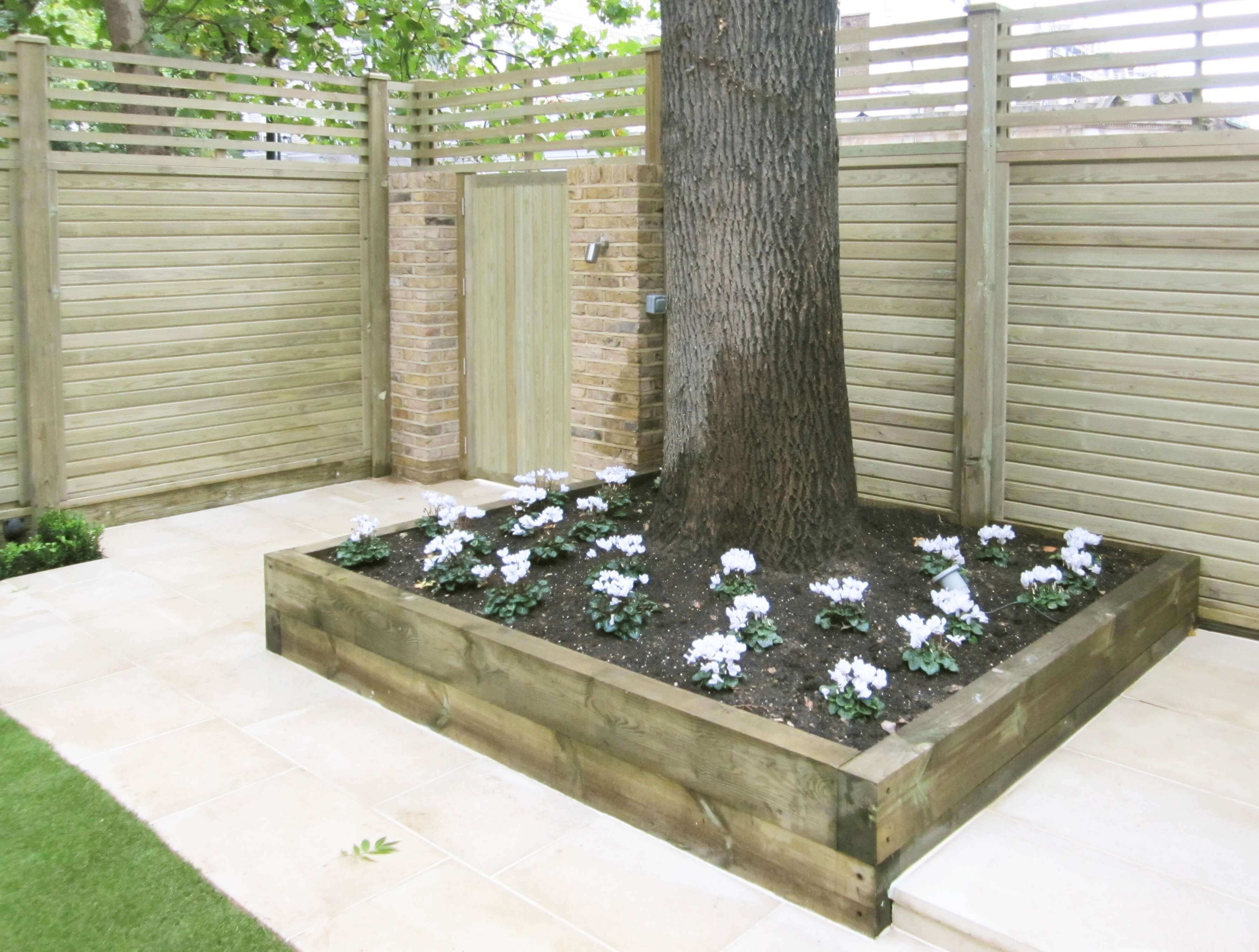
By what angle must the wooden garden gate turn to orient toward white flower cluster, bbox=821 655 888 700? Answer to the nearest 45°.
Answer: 0° — it already faces it

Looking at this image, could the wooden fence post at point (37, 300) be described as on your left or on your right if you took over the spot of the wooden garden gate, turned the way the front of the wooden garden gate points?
on your right

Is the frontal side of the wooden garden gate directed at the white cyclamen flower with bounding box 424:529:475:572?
yes

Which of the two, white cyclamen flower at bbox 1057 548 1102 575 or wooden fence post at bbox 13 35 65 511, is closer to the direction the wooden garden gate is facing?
the white cyclamen flower

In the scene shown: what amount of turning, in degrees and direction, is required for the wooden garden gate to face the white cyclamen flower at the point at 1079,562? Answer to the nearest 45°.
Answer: approximately 45° to its left

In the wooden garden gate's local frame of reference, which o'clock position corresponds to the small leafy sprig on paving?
The small leafy sprig on paving is roughly at 12 o'clock from the wooden garden gate.

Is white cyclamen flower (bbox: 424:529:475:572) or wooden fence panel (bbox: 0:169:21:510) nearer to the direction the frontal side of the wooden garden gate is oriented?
the white cyclamen flower

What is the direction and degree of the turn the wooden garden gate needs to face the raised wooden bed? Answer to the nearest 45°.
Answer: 0° — it already faces it

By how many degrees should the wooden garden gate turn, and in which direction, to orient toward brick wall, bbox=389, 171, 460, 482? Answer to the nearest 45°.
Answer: approximately 135° to its right

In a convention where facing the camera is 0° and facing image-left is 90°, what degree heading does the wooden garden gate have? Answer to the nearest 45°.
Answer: approximately 0°
